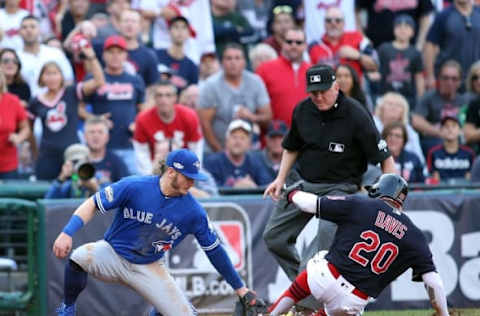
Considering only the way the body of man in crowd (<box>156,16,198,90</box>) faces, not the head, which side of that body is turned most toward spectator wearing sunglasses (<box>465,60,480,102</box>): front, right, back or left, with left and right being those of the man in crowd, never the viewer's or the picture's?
left

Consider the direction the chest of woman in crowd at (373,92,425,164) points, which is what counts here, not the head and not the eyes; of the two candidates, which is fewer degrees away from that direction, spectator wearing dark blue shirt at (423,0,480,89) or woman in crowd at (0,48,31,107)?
the woman in crowd

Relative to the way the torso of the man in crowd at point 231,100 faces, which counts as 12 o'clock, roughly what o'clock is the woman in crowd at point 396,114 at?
The woman in crowd is roughly at 9 o'clock from the man in crowd.

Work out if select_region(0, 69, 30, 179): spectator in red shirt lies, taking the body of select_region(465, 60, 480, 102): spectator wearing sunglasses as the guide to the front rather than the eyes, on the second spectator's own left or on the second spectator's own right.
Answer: on the second spectator's own right

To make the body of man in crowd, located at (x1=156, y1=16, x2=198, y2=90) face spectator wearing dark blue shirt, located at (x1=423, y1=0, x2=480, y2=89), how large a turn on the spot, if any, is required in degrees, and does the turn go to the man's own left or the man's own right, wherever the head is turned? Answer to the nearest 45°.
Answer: approximately 90° to the man's own left

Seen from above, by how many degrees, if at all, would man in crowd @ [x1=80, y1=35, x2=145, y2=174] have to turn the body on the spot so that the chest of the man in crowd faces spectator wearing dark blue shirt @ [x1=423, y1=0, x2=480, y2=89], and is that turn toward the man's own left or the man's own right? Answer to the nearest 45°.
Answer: approximately 90° to the man's own left
